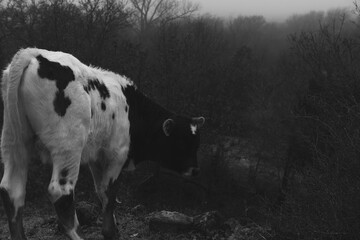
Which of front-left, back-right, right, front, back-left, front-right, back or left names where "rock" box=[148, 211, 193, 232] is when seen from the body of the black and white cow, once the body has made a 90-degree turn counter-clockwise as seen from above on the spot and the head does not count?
right

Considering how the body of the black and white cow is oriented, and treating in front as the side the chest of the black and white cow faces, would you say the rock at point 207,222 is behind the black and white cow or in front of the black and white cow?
in front

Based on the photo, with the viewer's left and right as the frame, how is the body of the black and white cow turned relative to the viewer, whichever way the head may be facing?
facing away from the viewer and to the right of the viewer
